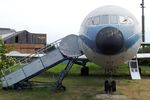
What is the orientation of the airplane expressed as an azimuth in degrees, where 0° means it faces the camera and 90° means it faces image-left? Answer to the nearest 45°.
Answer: approximately 0°

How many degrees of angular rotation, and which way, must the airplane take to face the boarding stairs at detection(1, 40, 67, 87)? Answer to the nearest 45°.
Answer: approximately 135° to its right

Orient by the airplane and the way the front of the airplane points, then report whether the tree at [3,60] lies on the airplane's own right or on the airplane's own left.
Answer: on the airplane's own right
